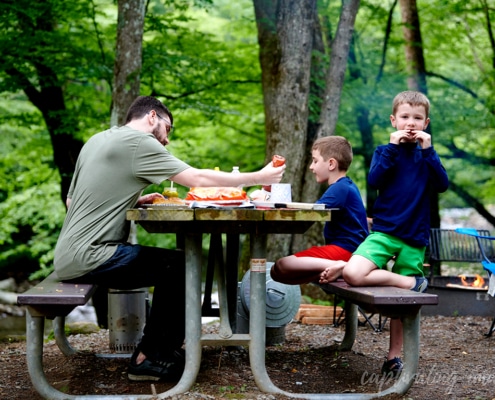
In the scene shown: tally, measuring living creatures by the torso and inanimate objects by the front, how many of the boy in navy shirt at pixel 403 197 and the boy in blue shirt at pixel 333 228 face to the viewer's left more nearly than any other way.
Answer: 1

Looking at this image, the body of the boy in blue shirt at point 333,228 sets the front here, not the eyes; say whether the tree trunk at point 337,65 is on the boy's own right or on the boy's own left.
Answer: on the boy's own right

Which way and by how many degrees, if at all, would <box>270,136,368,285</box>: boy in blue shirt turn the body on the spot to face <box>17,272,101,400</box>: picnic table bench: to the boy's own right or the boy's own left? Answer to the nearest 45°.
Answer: approximately 45° to the boy's own left

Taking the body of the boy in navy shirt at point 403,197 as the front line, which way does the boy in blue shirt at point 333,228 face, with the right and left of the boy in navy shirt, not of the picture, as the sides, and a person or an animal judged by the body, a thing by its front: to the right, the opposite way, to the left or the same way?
to the right

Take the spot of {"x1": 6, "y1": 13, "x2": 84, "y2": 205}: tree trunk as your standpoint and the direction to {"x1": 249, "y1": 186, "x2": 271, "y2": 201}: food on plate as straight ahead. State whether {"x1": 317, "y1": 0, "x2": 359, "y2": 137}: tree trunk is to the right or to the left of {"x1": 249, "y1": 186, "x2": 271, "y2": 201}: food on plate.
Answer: left

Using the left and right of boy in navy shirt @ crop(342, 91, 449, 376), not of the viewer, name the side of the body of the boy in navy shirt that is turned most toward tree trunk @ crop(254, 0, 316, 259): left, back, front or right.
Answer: back

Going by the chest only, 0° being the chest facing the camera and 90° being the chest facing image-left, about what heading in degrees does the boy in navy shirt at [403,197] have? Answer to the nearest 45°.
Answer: approximately 0°

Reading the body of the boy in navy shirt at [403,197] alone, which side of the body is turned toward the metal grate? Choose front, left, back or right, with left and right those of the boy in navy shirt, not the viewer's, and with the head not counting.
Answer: back

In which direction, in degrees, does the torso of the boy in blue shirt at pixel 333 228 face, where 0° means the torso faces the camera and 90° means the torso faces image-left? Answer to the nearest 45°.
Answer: approximately 90°
